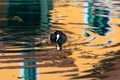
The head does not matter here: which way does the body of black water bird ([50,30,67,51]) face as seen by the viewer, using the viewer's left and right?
facing the viewer
